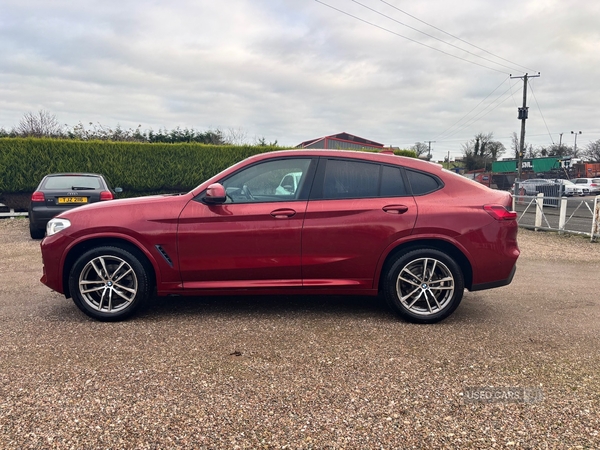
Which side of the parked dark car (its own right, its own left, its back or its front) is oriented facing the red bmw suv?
back

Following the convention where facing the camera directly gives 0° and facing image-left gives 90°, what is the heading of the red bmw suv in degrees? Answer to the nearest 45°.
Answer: approximately 90°

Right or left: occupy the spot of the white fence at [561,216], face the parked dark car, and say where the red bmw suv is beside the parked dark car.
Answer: left

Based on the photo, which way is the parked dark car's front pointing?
away from the camera

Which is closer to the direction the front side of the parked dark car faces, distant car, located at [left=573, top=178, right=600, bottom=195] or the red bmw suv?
the distant car

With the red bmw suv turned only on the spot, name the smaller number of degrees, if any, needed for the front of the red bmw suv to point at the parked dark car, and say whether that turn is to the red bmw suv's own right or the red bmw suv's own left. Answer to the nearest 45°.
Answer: approximately 45° to the red bmw suv's own right

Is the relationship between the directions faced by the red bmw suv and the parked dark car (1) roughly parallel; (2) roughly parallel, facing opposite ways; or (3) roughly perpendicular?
roughly perpendicular

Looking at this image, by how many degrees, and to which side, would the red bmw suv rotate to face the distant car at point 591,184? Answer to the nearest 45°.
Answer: approximately 135° to its right

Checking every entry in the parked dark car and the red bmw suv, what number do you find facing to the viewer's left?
1
